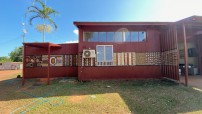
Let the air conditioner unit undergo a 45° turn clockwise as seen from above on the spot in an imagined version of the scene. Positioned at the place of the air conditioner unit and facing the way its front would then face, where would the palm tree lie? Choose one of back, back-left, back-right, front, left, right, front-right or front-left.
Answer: right

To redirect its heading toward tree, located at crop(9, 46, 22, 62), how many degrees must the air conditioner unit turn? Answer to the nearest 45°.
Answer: approximately 135° to its right

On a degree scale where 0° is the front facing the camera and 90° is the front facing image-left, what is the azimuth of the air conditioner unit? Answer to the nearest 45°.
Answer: approximately 0°
